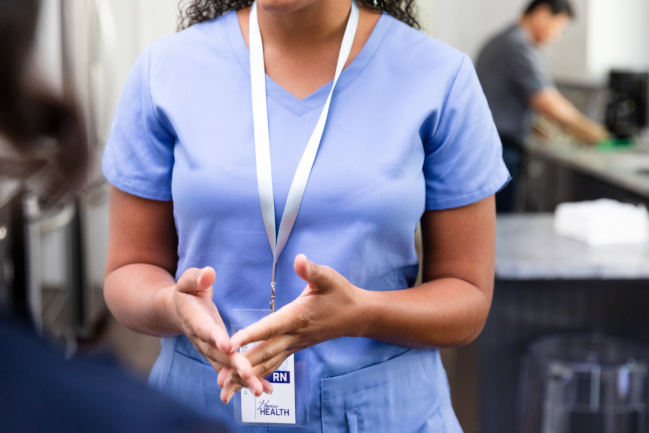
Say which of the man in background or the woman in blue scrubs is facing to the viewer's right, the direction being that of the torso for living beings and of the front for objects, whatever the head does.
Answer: the man in background

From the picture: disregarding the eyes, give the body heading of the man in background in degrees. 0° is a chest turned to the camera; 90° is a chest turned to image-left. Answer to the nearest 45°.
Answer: approximately 270°

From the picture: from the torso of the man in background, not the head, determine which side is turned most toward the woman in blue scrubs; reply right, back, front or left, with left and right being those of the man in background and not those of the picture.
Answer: right

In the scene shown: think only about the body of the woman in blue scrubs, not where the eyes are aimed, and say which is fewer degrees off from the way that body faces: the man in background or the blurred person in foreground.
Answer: the blurred person in foreground

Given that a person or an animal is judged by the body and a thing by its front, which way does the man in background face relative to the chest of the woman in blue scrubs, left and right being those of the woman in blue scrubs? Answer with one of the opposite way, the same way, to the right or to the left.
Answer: to the left

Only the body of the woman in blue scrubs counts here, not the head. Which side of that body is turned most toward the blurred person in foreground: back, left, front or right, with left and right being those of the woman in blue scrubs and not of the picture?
front

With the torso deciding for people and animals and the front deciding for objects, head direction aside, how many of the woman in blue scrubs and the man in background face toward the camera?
1

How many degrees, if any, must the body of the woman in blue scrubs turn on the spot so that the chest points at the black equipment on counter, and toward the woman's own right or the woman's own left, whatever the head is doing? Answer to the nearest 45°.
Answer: approximately 135° to the woman's own left

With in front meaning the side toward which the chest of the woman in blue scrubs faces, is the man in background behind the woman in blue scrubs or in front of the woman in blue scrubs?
behind

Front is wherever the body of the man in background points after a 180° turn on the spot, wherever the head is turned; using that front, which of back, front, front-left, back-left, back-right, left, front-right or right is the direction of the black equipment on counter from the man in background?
back-right

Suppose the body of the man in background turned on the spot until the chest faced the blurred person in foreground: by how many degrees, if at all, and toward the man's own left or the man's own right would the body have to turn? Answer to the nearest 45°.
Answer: approximately 90° to the man's own right
